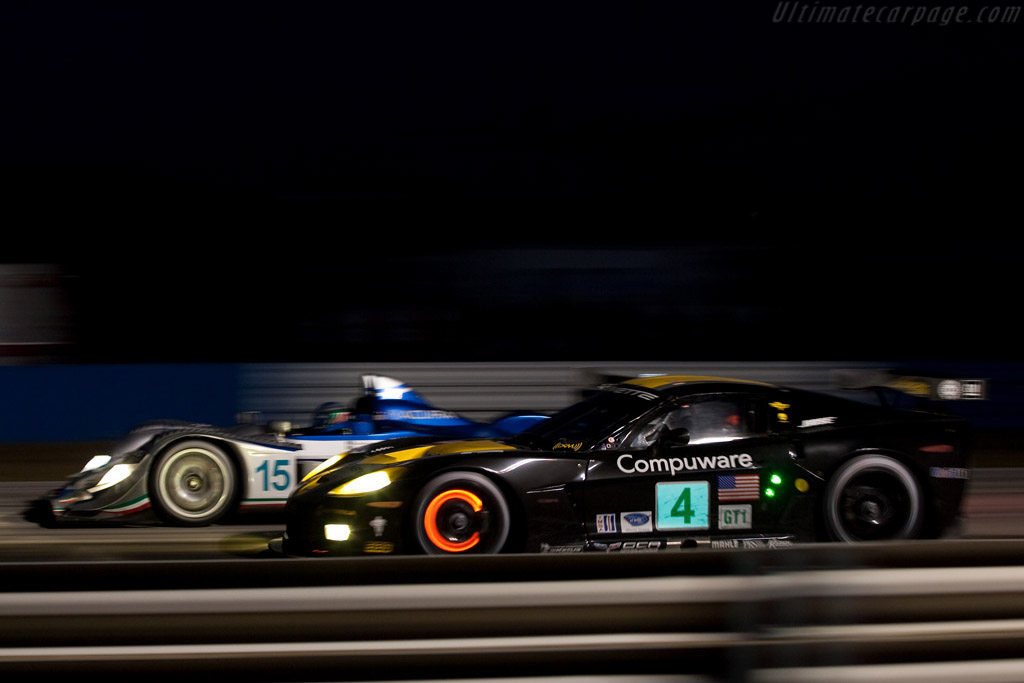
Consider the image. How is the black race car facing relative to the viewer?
to the viewer's left

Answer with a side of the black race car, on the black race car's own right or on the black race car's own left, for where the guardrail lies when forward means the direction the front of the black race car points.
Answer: on the black race car's own left
